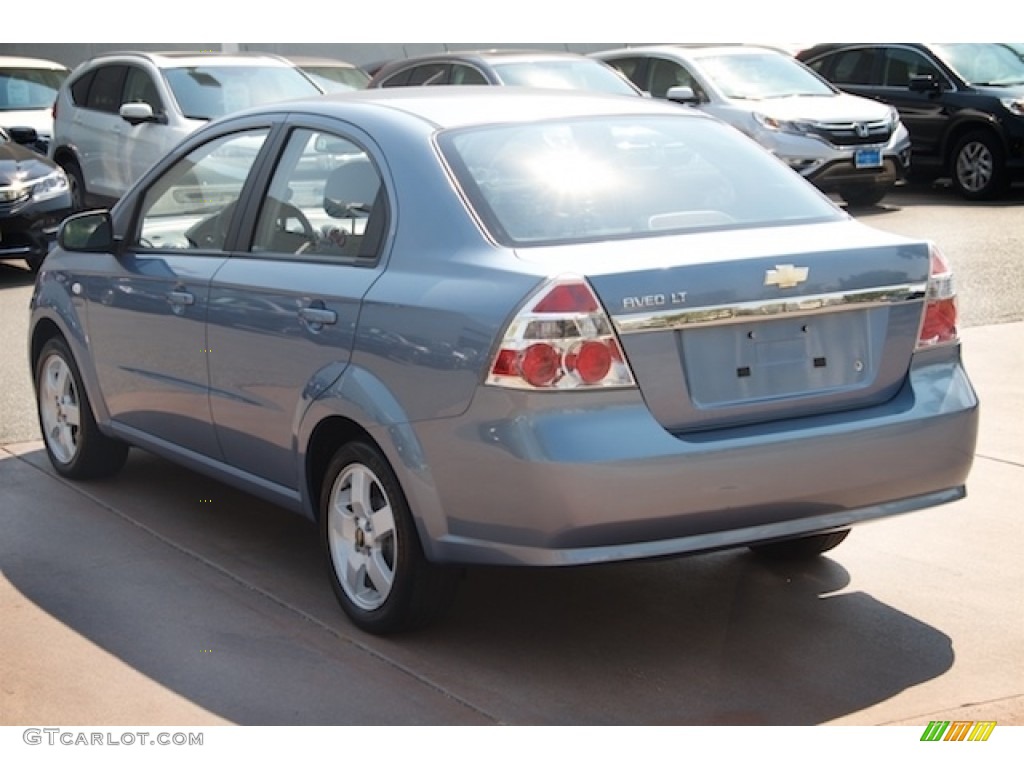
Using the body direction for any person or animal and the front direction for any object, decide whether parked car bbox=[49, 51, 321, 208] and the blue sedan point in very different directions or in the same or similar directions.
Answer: very different directions

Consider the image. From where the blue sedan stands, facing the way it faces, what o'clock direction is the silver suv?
The silver suv is roughly at 2 o'clock from the blue sedan.

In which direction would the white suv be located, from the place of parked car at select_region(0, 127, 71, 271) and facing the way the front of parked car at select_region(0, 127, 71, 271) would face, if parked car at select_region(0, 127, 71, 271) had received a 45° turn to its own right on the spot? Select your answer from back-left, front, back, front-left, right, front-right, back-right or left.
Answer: back

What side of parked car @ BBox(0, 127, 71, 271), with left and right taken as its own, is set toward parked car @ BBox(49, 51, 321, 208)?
left

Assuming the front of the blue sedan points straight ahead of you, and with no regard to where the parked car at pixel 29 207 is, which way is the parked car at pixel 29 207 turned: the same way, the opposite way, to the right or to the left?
the opposite way

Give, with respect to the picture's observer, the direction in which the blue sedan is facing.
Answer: facing away from the viewer and to the left of the viewer

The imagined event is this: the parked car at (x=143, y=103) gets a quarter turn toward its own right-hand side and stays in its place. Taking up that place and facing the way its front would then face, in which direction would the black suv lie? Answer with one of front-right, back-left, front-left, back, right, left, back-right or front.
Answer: back-left

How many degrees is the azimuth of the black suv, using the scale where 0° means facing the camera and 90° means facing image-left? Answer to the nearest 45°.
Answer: approximately 315°

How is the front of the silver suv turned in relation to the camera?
facing the viewer and to the right of the viewer
